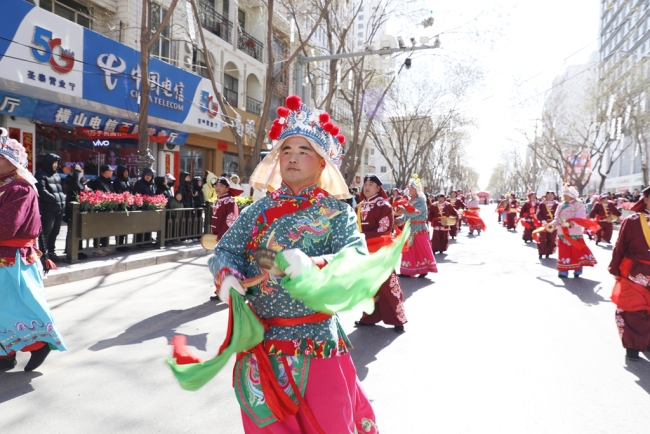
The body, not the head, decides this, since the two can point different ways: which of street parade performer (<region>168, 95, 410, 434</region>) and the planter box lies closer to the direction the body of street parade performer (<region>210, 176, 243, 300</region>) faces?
the street parade performer

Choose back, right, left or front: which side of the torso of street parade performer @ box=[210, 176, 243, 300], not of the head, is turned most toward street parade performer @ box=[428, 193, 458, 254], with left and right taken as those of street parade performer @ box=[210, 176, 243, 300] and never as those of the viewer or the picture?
back

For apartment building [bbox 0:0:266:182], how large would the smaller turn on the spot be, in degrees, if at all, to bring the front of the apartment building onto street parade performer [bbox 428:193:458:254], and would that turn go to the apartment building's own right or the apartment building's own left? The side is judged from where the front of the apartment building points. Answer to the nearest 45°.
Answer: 0° — it already faces them

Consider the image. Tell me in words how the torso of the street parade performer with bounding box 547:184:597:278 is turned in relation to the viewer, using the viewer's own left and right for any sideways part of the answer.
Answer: facing the viewer and to the left of the viewer

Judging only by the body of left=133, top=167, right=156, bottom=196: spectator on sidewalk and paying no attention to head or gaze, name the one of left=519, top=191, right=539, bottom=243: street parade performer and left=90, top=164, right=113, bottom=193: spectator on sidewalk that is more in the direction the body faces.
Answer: the street parade performer

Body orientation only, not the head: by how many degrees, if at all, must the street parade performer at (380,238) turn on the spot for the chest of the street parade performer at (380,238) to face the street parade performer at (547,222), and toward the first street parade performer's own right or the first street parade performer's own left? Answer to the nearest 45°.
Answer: approximately 180°

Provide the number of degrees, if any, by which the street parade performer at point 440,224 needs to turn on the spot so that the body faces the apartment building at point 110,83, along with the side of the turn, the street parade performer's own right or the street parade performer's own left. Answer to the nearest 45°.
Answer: approximately 90° to the street parade performer's own right

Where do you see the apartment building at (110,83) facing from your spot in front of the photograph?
facing the viewer and to the right of the viewer

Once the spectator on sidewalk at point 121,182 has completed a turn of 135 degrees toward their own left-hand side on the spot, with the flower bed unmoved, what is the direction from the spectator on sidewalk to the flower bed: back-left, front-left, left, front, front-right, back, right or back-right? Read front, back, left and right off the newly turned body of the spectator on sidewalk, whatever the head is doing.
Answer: back

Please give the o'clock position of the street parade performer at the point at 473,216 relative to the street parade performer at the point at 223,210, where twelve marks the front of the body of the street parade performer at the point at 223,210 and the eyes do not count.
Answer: the street parade performer at the point at 473,216 is roughly at 6 o'clock from the street parade performer at the point at 223,210.

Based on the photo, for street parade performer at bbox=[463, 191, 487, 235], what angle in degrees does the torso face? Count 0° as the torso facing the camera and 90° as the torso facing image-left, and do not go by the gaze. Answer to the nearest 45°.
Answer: approximately 0°

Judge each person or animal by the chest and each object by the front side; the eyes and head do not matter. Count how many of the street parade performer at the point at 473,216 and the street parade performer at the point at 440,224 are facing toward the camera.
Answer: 2

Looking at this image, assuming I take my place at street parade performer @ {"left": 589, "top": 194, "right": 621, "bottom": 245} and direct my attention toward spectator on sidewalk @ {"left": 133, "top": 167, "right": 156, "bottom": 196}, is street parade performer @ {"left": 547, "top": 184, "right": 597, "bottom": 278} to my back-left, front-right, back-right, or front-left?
front-left

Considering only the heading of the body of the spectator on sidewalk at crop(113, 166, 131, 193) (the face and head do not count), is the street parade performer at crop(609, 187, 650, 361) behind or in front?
in front

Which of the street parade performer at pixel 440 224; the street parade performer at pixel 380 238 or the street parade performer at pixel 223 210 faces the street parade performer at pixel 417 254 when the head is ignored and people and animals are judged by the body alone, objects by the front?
the street parade performer at pixel 440 224

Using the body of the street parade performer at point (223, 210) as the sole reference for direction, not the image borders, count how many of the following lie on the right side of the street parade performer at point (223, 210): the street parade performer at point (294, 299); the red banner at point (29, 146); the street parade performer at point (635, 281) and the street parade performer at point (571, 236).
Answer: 1

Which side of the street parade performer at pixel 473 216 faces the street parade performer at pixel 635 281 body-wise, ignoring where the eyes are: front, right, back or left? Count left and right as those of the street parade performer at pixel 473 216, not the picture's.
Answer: front
